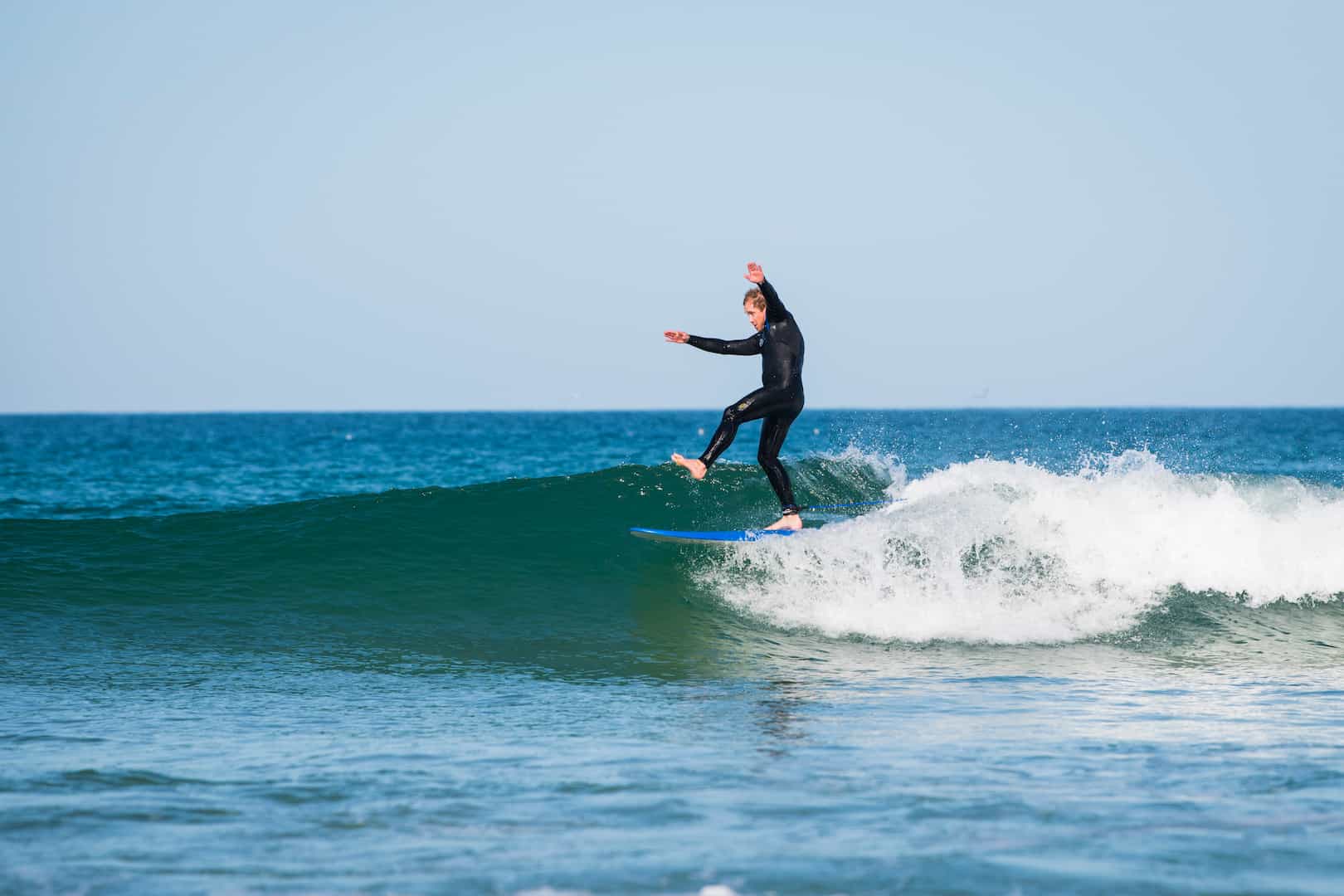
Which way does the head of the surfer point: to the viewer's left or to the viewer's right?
to the viewer's left

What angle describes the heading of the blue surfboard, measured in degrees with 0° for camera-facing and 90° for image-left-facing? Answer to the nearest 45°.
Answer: approximately 90°
